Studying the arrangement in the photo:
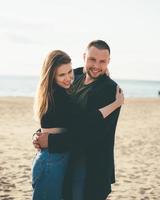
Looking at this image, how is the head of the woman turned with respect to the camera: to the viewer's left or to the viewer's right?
to the viewer's right

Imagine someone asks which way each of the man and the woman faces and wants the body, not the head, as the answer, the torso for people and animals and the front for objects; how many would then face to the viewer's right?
1

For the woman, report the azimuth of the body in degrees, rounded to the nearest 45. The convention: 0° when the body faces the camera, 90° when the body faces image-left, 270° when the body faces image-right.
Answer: approximately 270°
